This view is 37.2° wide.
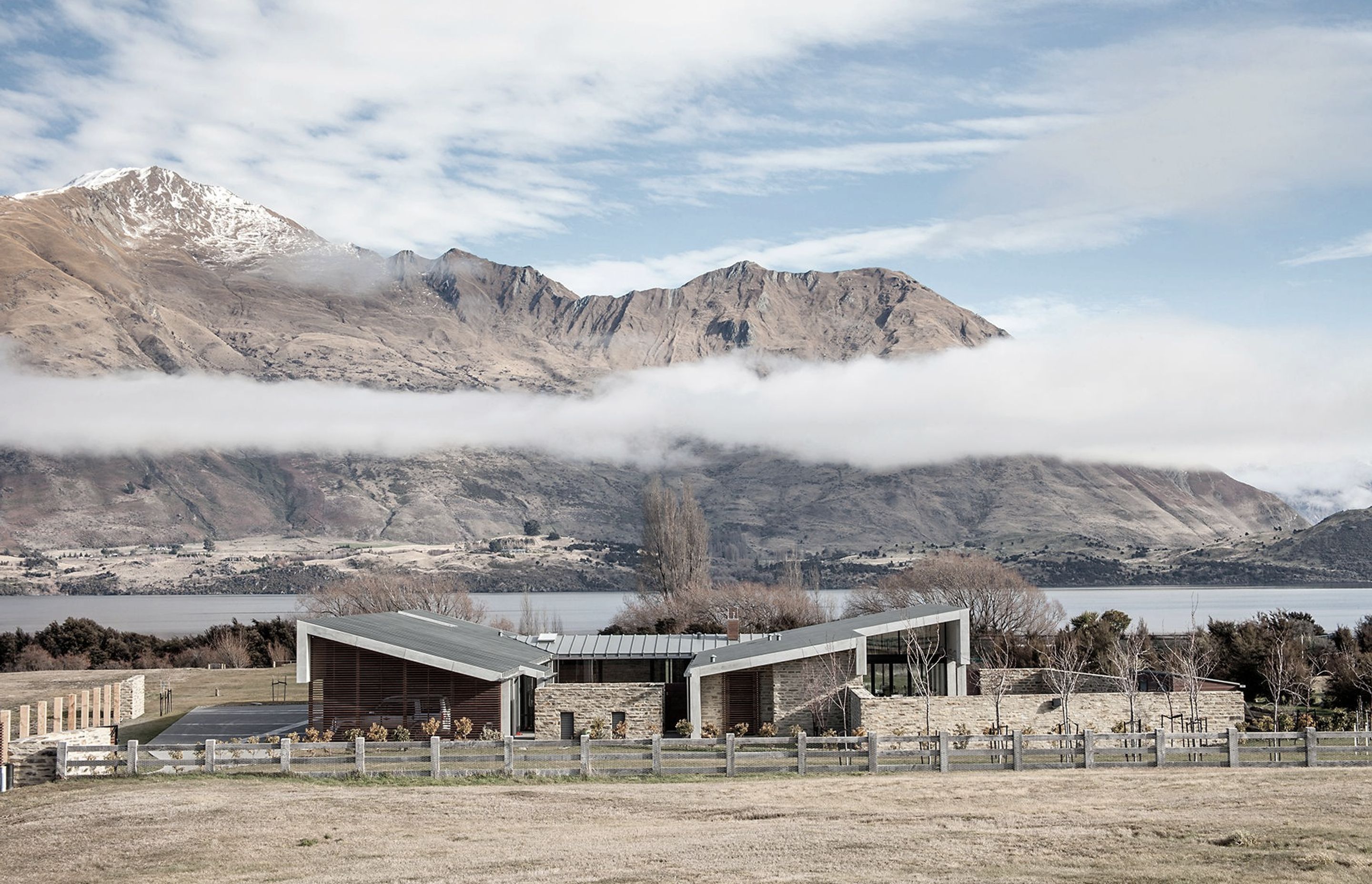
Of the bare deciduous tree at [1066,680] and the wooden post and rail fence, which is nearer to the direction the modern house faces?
the wooden post and rail fence

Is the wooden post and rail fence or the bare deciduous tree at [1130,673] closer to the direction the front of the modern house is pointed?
the wooden post and rail fence

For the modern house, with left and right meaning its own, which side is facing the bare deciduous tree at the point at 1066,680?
left

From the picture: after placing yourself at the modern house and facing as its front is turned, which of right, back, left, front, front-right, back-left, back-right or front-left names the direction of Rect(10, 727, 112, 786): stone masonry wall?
front-right

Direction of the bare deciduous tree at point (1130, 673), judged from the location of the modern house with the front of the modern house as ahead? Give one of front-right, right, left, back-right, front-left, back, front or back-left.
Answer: left

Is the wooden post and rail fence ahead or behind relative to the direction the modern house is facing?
ahead

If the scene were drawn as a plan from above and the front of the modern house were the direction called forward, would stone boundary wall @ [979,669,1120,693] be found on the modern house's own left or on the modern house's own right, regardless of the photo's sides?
on the modern house's own left

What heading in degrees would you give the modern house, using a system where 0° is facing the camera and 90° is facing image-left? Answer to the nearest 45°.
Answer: approximately 0°
